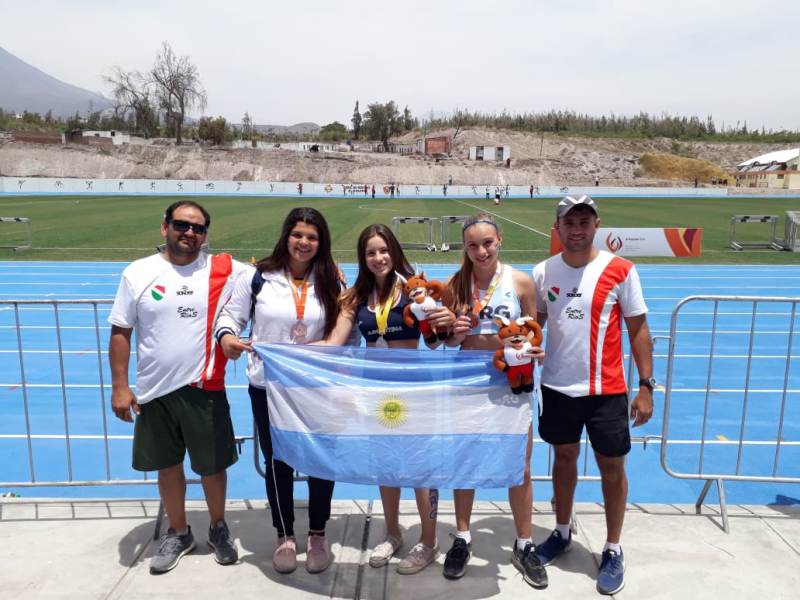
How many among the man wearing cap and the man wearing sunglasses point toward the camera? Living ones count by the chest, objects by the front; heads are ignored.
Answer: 2

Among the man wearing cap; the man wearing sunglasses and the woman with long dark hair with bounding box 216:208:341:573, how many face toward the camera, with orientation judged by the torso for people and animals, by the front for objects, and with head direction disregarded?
3

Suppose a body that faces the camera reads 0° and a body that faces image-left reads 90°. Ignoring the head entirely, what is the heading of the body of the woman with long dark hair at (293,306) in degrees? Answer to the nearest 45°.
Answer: approximately 0°

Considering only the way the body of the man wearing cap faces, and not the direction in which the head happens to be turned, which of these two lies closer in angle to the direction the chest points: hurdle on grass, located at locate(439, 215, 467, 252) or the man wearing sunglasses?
the man wearing sunglasses

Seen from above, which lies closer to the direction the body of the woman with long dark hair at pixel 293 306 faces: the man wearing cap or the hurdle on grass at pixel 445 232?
the man wearing cap

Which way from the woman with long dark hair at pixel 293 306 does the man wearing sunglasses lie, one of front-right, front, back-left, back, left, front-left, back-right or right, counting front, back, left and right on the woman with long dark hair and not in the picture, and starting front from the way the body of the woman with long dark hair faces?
right

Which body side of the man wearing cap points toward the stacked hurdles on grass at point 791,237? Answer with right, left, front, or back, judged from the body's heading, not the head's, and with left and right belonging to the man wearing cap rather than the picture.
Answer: back

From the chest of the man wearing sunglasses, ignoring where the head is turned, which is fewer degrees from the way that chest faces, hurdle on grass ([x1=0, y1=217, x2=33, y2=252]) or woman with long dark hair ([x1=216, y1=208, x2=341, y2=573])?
the woman with long dark hair
